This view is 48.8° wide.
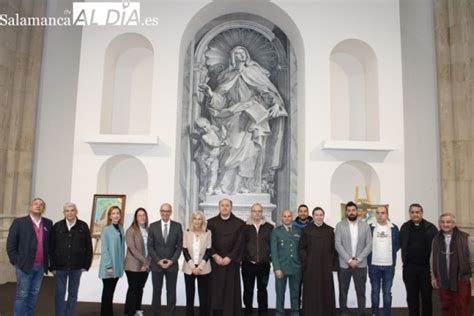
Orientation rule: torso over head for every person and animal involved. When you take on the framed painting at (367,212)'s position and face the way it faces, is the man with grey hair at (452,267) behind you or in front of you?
in front

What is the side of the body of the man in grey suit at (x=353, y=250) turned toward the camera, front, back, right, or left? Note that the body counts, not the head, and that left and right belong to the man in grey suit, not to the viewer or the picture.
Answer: front

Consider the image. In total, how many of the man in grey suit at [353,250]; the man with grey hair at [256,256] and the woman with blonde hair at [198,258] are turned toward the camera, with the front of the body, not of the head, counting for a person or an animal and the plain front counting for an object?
3

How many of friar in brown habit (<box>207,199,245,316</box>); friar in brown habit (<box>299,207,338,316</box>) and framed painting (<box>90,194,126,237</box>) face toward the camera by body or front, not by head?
3

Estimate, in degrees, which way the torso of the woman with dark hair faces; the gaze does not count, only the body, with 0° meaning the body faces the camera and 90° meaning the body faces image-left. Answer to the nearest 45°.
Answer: approximately 315°

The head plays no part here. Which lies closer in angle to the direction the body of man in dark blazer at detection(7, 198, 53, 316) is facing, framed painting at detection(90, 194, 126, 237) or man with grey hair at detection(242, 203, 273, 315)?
the man with grey hair

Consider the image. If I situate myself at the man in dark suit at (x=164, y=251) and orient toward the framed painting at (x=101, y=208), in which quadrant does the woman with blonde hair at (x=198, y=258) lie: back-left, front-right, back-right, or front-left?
back-right

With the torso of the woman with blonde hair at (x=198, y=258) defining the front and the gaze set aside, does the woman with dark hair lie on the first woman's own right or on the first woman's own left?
on the first woman's own right

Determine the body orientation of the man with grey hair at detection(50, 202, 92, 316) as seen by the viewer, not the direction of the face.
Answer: toward the camera

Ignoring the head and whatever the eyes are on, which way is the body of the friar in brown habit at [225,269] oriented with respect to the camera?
toward the camera

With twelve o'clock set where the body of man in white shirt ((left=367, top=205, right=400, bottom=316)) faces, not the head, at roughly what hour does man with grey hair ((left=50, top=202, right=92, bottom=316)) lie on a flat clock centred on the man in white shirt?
The man with grey hair is roughly at 2 o'clock from the man in white shirt.
